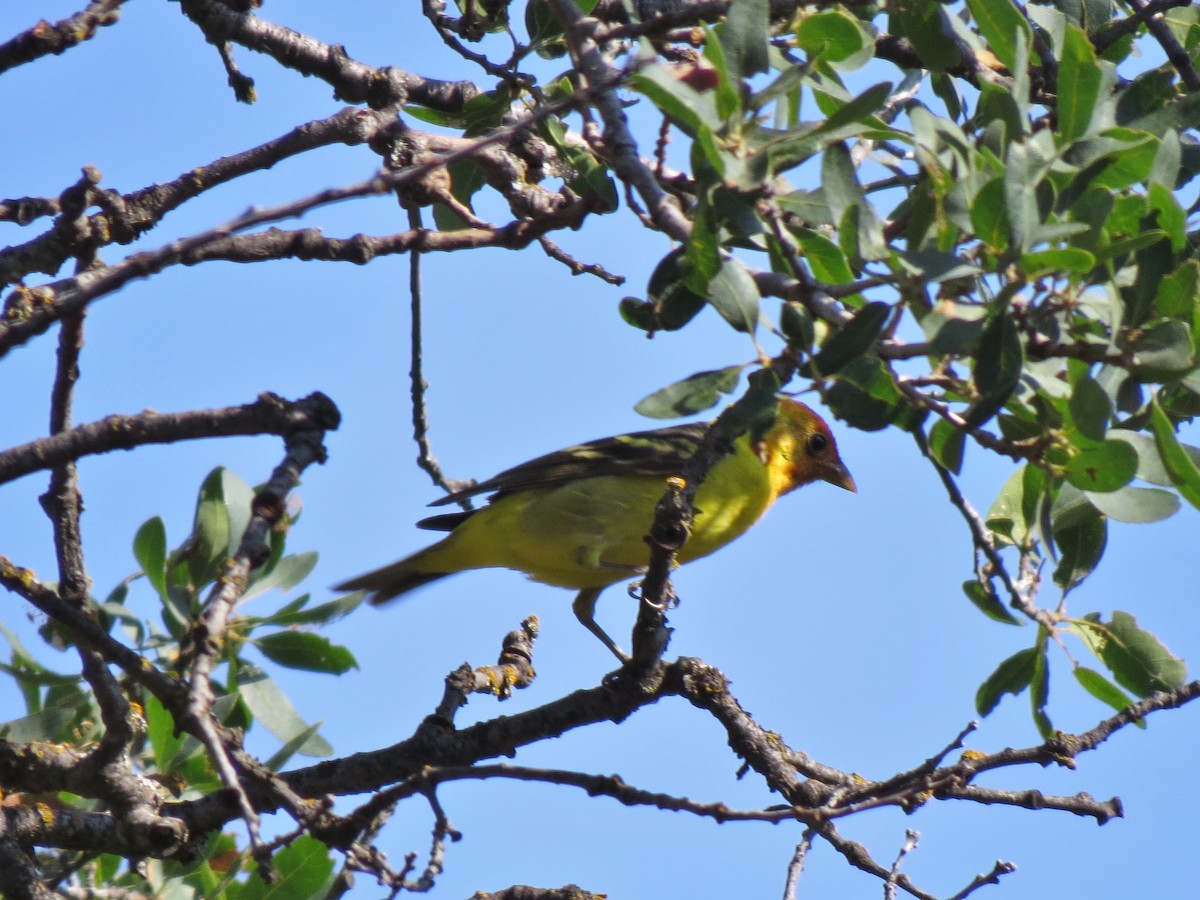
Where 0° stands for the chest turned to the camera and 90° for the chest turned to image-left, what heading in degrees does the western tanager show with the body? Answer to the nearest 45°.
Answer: approximately 270°
